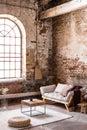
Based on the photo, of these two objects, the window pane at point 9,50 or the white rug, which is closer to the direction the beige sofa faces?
the white rug

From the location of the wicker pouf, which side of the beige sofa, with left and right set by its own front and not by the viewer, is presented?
front

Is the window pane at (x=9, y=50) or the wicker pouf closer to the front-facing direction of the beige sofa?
the wicker pouf

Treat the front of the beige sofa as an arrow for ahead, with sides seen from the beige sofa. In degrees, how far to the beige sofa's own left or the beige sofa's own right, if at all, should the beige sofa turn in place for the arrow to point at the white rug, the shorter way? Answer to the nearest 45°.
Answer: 0° — it already faces it

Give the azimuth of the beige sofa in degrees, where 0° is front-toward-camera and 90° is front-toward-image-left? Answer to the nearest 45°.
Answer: approximately 45°

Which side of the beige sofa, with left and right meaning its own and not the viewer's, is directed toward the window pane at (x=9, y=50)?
right
